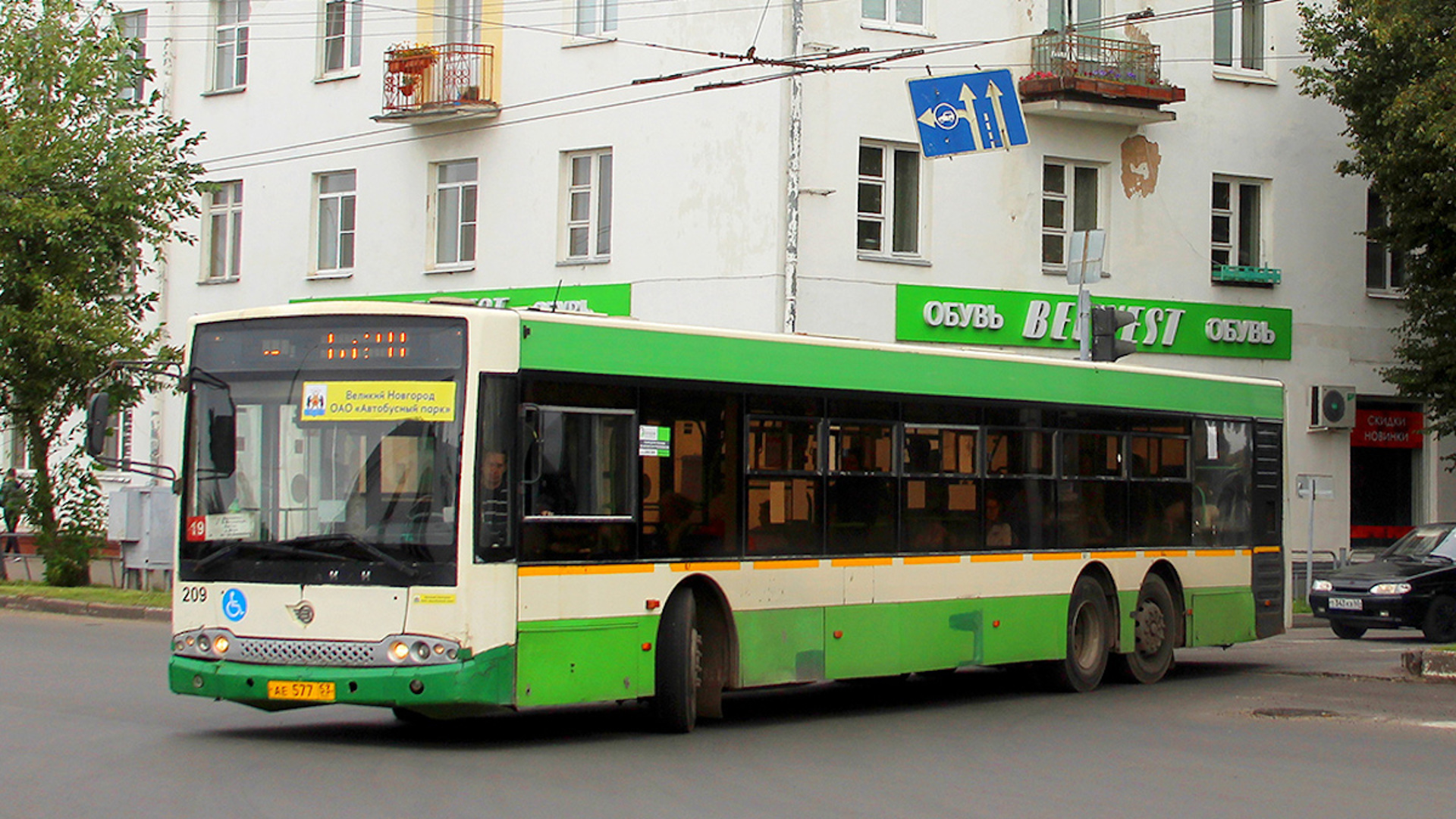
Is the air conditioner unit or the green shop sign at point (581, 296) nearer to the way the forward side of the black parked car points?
the green shop sign

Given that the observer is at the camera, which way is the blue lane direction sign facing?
facing the viewer

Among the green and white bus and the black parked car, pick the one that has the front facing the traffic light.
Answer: the black parked car

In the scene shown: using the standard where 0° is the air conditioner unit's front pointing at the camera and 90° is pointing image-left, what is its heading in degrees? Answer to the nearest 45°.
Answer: approximately 315°

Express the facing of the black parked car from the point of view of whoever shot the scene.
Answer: facing the viewer and to the left of the viewer

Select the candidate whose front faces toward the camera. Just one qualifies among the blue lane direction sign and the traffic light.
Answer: the blue lane direction sign

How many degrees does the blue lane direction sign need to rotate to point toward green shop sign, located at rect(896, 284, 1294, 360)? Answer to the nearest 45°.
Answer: approximately 180°

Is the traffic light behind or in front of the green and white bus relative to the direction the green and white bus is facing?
behind

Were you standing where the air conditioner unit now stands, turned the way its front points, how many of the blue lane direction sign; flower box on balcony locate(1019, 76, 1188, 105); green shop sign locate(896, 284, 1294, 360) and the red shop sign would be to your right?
3

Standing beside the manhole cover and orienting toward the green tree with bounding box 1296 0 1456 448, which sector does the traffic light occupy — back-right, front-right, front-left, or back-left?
front-left
